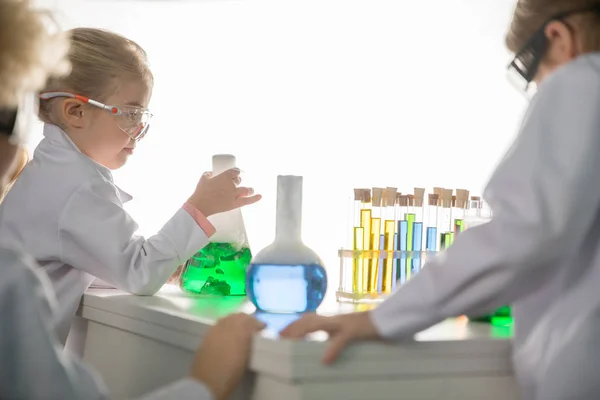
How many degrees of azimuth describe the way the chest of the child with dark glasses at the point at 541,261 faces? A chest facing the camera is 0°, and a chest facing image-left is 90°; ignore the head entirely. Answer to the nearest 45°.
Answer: approximately 90°

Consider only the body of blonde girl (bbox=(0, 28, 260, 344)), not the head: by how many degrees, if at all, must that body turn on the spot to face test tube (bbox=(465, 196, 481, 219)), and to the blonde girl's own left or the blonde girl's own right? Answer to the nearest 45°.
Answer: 0° — they already face it

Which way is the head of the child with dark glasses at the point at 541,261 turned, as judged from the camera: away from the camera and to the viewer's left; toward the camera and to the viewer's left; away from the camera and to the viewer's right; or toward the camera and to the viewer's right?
away from the camera and to the viewer's left

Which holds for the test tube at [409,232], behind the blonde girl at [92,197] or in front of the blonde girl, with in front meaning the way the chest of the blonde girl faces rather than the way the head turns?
in front

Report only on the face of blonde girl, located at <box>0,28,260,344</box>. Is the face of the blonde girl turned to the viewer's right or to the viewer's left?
to the viewer's right

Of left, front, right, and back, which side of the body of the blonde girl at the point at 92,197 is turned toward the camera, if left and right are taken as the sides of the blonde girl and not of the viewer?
right

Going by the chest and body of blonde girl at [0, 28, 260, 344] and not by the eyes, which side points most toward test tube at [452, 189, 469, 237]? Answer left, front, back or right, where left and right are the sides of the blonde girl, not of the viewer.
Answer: front

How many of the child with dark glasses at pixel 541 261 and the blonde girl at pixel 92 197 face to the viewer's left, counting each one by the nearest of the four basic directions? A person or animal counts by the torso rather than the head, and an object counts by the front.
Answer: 1

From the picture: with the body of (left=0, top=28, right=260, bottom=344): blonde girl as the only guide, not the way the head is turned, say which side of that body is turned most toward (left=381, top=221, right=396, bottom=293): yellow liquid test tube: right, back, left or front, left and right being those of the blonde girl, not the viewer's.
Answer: front

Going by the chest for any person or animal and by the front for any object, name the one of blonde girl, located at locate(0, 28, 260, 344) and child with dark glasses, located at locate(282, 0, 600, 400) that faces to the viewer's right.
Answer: the blonde girl

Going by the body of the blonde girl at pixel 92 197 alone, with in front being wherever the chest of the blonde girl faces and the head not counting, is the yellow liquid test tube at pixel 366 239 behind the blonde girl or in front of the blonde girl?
in front
